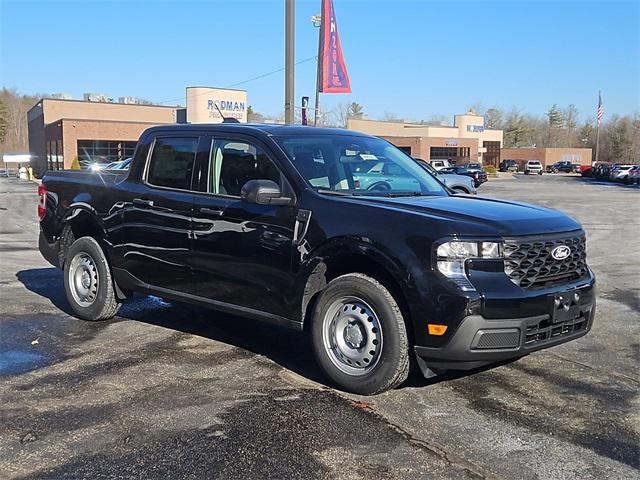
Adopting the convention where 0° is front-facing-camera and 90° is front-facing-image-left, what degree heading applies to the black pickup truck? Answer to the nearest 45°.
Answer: approximately 315°

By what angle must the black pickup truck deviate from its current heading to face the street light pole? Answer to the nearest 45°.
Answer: approximately 135° to its left

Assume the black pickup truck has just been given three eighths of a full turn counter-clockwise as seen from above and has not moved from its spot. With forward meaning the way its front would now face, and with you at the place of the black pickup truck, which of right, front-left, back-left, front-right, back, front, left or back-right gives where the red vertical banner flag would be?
front
